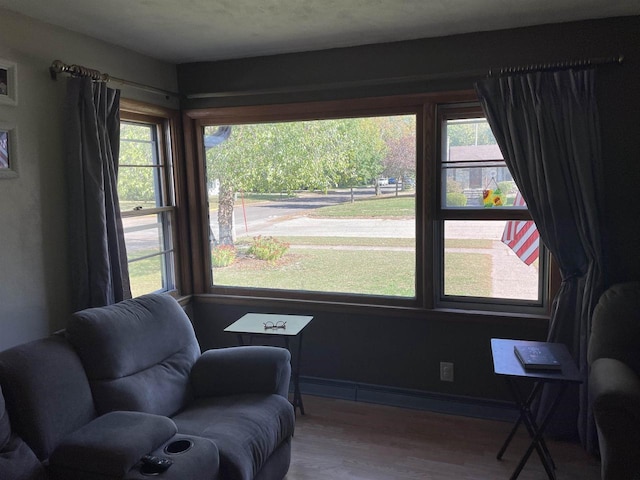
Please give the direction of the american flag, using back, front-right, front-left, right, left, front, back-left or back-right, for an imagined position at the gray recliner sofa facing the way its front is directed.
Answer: front-left

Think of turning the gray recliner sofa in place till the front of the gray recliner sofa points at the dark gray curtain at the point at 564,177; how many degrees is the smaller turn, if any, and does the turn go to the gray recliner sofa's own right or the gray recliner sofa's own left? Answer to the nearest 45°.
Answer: approximately 45° to the gray recliner sofa's own left

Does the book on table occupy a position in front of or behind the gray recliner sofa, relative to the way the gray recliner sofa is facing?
in front

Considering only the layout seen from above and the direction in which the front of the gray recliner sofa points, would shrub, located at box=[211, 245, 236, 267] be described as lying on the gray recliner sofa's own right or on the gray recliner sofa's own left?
on the gray recliner sofa's own left

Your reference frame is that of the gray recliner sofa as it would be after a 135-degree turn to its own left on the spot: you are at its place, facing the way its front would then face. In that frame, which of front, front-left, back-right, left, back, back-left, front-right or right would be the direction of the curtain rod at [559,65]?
right

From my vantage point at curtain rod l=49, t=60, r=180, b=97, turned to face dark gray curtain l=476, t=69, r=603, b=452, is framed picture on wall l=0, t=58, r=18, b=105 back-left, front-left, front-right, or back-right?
back-right

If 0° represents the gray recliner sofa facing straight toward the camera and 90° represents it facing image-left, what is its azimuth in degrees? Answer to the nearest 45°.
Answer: approximately 315°
